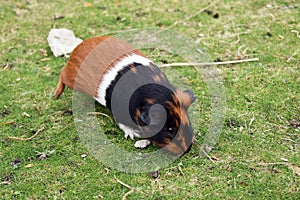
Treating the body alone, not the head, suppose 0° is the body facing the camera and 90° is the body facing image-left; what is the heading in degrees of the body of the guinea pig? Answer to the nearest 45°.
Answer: approximately 315°
